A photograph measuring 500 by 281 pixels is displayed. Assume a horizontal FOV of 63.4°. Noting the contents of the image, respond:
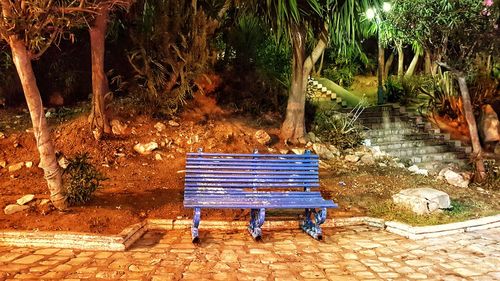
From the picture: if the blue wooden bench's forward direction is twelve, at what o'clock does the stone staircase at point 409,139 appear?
The stone staircase is roughly at 7 o'clock from the blue wooden bench.

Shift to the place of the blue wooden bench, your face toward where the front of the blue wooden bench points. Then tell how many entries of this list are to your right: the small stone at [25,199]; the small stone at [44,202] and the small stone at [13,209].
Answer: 3

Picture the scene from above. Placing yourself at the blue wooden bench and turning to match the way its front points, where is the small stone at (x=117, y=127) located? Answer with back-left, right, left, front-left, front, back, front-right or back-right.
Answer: back-right

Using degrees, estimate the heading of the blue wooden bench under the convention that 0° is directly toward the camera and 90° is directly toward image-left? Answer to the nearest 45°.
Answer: approximately 0°

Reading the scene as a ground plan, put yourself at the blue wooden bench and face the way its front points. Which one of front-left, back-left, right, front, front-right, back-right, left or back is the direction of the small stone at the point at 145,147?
back-right

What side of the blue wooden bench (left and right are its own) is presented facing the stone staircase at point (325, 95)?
back

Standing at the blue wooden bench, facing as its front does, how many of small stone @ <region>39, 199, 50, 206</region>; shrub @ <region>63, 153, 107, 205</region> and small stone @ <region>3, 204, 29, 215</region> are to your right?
3

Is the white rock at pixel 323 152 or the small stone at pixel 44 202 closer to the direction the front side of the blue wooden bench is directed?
the small stone

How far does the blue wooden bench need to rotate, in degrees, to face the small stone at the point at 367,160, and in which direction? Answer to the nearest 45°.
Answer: approximately 135° to its left

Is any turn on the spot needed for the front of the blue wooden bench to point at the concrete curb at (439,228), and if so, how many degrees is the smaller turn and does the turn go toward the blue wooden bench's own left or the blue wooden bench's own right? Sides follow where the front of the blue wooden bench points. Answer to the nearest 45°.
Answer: approximately 90° to the blue wooden bench's own left

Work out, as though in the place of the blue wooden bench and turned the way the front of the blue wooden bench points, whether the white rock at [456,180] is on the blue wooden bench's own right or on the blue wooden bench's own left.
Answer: on the blue wooden bench's own left

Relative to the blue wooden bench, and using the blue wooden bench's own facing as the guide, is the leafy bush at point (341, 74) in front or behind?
behind

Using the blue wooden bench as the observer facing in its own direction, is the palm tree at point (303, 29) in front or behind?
behind
